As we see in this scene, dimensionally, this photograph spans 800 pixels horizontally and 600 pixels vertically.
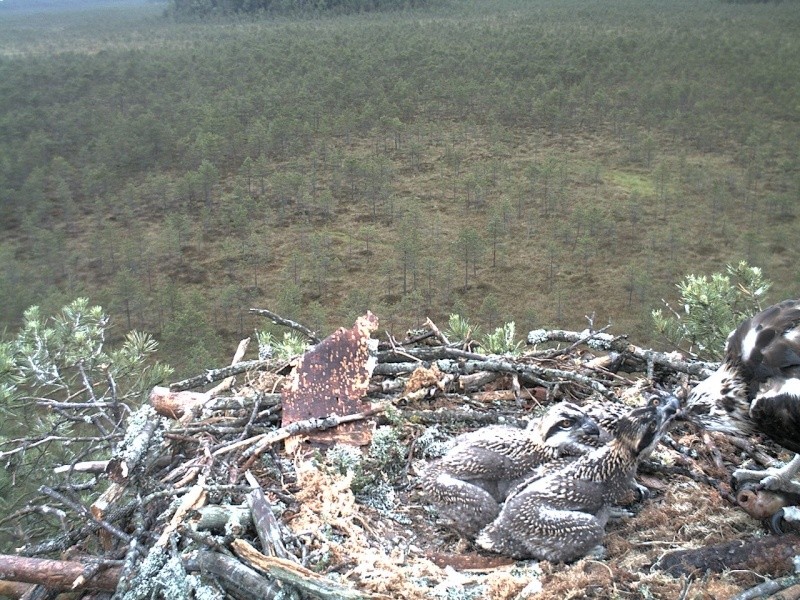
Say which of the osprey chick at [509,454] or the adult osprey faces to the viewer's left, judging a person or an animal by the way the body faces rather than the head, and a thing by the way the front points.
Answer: the adult osprey

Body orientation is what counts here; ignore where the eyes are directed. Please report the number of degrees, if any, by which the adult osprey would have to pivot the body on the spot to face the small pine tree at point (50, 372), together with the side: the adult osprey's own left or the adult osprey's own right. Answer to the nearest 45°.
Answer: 0° — it already faces it

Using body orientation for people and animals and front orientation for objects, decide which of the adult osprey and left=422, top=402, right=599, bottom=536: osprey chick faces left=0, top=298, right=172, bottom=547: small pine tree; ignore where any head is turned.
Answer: the adult osprey

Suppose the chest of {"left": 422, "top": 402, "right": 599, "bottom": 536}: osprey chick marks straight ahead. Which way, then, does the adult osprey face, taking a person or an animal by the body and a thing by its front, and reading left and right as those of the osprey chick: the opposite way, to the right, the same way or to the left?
the opposite way

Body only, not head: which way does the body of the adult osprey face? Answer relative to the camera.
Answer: to the viewer's left

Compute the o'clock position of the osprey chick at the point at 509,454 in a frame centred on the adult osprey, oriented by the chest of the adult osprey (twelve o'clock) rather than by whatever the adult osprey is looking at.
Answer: The osprey chick is roughly at 11 o'clock from the adult osprey.

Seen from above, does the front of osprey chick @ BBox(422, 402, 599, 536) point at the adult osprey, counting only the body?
yes

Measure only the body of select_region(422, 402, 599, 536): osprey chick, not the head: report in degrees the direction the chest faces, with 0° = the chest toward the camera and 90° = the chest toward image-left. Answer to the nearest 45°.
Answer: approximately 270°

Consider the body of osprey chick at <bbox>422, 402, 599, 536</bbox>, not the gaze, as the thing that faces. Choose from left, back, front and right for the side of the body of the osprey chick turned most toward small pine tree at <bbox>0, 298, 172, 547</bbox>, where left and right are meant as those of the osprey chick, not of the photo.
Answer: back

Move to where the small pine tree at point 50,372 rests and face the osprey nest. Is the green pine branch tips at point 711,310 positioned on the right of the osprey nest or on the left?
left
